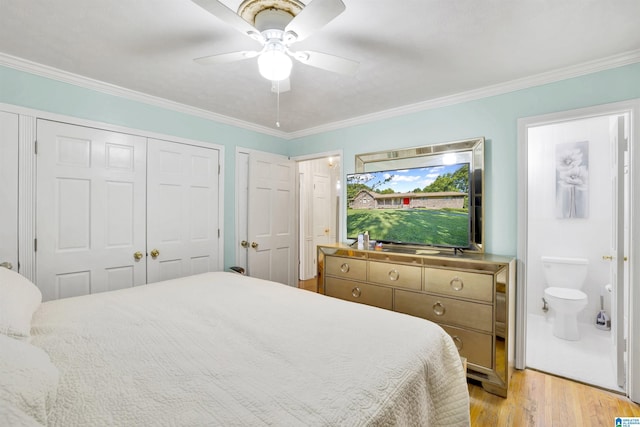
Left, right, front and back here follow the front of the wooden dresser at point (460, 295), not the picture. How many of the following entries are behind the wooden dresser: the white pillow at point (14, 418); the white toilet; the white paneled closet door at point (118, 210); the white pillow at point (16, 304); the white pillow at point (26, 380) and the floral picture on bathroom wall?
2

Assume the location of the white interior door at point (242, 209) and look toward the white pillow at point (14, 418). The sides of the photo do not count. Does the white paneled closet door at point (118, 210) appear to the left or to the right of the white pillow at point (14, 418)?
right

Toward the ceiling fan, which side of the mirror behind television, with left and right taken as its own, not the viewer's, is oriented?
front

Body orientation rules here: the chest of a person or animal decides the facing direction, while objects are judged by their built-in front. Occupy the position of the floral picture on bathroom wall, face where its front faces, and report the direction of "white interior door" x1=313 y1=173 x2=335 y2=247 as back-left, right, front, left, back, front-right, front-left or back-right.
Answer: right

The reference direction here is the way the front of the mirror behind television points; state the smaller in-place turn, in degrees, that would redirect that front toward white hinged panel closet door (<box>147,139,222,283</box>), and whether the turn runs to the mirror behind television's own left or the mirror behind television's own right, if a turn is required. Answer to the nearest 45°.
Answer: approximately 45° to the mirror behind television's own right

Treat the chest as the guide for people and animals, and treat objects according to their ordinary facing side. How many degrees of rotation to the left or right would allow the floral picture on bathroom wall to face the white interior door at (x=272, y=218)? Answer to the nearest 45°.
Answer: approximately 45° to its right

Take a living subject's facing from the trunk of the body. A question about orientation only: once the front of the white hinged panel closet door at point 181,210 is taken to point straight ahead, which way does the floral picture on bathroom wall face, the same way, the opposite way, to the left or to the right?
to the right

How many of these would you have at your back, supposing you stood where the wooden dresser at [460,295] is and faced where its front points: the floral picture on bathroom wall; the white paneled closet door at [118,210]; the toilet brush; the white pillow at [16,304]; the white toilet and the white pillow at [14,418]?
3

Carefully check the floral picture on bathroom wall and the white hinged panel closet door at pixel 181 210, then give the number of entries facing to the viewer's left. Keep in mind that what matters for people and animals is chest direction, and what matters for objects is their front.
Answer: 0

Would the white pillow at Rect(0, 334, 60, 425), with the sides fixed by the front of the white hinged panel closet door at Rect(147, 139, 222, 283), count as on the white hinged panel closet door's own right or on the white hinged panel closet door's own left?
on the white hinged panel closet door's own right

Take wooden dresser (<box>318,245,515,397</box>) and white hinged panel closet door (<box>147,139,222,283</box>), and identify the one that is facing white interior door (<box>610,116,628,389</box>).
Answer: the white hinged panel closet door

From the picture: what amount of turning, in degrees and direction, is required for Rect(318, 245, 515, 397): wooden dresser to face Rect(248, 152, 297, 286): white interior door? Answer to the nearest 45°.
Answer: approximately 90° to its right

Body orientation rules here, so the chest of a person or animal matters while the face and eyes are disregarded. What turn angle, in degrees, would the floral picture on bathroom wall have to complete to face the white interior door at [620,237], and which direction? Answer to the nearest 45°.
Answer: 0° — it already faces it
